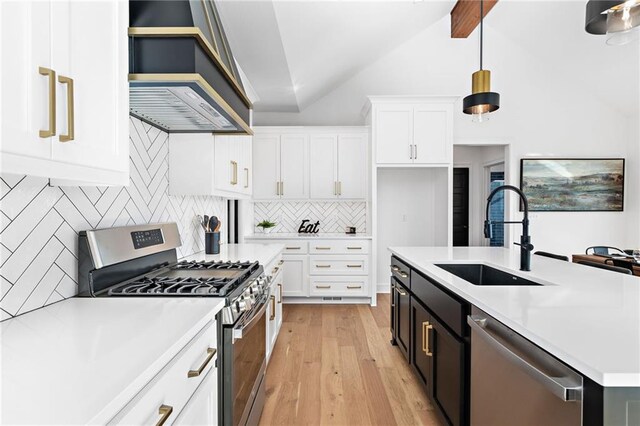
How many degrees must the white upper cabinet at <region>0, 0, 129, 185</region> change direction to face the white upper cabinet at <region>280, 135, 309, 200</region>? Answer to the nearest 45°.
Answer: approximately 90° to its left

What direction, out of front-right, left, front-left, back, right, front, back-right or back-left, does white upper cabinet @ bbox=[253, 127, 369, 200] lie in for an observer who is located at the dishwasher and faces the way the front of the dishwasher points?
right

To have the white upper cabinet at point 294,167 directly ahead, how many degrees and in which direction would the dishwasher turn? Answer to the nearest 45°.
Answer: approximately 90° to its right

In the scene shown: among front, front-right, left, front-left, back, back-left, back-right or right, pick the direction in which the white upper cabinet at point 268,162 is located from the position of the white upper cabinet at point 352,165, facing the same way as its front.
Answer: right

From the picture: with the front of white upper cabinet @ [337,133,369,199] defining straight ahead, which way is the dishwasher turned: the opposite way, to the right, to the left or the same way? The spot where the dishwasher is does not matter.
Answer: to the right

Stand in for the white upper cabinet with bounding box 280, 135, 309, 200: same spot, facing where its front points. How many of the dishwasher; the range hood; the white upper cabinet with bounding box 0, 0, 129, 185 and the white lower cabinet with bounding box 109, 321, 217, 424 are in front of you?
4

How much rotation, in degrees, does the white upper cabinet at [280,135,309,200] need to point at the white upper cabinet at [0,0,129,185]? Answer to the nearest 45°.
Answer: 0° — it already faces it

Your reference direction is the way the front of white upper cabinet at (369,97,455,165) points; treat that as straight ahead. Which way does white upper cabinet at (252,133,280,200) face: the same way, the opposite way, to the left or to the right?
the same way

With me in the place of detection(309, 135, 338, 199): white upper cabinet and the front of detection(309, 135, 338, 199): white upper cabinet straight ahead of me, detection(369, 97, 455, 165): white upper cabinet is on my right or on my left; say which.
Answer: on my left

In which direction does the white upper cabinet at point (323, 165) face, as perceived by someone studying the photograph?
facing the viewer

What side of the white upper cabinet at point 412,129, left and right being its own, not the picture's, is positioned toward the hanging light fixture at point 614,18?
front

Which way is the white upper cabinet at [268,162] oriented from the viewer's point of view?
toward the camera

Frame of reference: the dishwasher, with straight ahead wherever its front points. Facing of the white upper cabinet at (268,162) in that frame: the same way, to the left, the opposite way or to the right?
to the left

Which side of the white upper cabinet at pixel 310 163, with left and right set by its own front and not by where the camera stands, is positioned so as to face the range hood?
front

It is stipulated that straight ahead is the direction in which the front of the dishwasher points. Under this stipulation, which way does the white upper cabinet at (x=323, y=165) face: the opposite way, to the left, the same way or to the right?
to the left

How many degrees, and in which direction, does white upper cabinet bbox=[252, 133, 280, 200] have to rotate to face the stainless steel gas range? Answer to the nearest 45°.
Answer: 0° — it already faces it

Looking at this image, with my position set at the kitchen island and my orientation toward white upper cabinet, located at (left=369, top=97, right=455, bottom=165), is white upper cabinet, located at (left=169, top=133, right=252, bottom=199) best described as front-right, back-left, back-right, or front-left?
front-left

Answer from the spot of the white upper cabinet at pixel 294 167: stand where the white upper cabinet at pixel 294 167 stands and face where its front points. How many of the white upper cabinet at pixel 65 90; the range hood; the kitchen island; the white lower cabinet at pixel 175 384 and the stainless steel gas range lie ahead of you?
5
